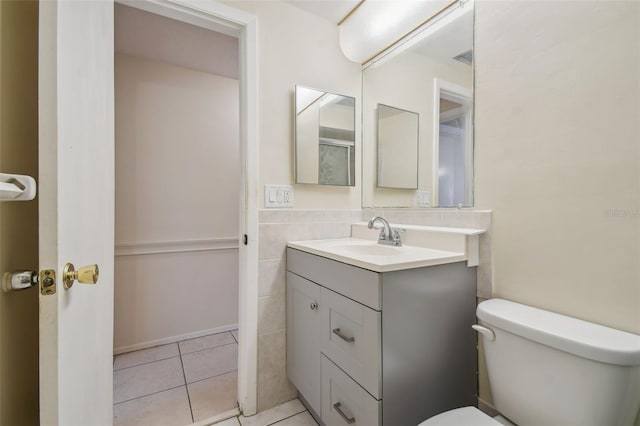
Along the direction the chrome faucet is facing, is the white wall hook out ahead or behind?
ahead

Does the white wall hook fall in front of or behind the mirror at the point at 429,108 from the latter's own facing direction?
in front

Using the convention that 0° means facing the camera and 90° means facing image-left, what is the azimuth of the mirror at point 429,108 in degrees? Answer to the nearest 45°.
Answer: approximately 45°

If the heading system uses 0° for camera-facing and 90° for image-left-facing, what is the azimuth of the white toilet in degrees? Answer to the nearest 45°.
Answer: approximately 45°

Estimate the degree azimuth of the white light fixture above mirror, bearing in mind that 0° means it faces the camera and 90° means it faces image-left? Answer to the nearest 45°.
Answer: approximately 45°

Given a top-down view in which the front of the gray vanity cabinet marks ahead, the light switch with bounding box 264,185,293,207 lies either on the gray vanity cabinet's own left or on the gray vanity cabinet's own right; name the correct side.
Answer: on the gray vanity cabinet's own right

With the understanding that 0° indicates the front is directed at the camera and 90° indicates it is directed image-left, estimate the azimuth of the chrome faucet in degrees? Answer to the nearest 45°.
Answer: approximately 45°
